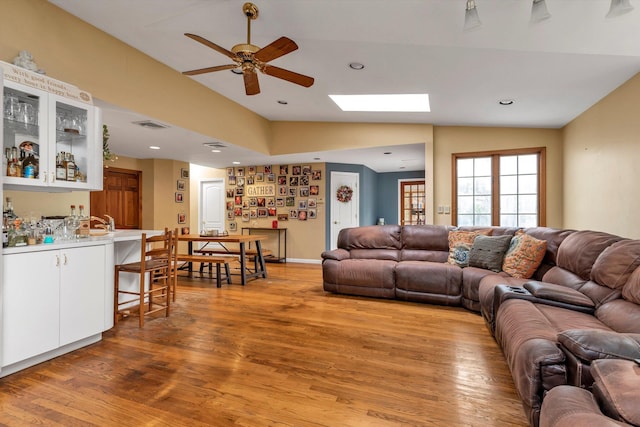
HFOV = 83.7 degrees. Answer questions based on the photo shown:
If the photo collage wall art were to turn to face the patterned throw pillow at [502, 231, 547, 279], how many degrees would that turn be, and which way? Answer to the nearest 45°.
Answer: approximately 45° to its left

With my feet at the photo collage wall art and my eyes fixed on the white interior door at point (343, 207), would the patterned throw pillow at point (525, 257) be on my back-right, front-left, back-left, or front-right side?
front-right

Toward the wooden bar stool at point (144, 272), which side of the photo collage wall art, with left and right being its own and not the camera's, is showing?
front

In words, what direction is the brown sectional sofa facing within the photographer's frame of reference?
facing the viewer and to the left of the viewer

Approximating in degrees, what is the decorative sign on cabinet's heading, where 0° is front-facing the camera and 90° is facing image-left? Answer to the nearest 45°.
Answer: approximately 315°

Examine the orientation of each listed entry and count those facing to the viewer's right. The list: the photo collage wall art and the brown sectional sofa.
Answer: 0

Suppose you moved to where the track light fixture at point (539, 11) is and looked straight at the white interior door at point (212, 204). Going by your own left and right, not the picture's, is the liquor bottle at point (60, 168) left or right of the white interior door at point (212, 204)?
left

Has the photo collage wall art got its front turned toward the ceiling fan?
yes

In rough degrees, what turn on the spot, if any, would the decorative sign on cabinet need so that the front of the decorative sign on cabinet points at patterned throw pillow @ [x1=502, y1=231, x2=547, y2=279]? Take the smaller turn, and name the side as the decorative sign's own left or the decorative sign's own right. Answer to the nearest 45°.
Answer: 0° — it already faces it

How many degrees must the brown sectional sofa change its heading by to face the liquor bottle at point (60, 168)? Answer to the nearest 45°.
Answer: approximately 45° to its right

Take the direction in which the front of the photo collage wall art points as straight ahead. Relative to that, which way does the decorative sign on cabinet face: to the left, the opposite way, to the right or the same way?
to the left

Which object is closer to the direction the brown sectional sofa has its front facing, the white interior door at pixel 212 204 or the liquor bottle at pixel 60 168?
the liquor bottle

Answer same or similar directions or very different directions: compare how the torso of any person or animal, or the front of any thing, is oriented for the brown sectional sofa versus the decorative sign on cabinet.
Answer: very different directions

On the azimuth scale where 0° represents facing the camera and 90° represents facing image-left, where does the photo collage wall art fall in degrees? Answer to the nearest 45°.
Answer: approximately 0°

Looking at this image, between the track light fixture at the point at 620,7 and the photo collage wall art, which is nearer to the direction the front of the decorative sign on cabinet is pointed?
the track light fixture

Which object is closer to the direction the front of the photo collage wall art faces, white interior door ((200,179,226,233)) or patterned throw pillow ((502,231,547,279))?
the patterned throw pillow

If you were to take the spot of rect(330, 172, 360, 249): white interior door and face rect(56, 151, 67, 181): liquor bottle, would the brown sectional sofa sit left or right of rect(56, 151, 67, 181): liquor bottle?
left
